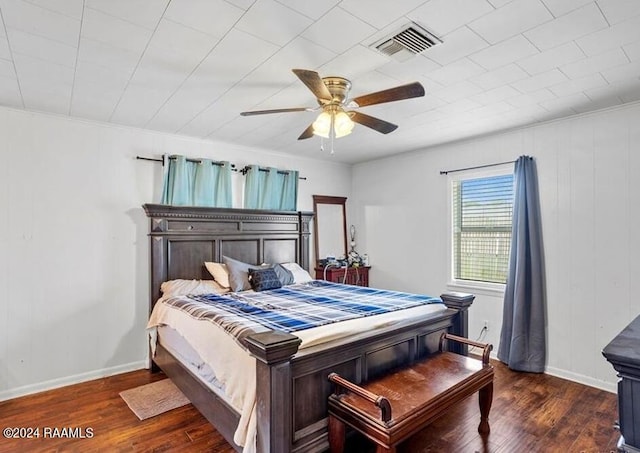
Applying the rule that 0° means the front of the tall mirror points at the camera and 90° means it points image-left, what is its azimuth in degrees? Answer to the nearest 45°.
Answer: approximately 315°

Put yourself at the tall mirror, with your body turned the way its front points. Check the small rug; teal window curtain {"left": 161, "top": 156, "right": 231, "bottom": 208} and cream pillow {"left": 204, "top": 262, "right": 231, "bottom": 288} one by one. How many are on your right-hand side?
3

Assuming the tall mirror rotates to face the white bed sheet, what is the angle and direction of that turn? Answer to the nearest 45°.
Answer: approximately 45° to its right

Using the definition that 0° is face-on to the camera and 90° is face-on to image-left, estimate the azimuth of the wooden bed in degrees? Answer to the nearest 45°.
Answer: approximately 315°

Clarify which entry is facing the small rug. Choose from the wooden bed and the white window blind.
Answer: the white window blind

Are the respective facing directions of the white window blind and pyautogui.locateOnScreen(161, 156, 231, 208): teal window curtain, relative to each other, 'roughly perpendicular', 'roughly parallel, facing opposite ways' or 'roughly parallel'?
roughly perpendicular

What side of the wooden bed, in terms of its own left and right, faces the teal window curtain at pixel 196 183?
back

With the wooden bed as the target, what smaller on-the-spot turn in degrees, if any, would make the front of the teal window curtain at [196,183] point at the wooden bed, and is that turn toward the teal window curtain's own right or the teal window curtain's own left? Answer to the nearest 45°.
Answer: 0° — it already faces it

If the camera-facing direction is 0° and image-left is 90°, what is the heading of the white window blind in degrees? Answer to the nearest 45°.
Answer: approximately 45°
